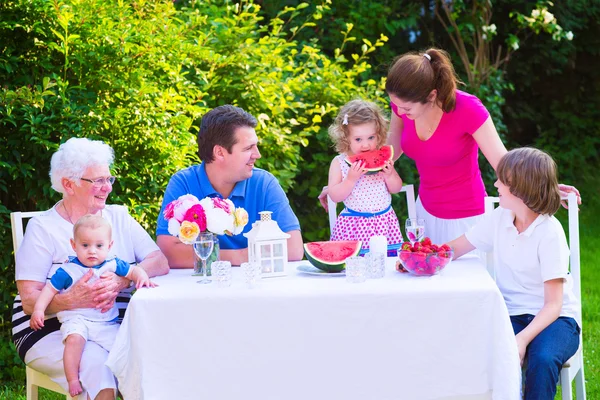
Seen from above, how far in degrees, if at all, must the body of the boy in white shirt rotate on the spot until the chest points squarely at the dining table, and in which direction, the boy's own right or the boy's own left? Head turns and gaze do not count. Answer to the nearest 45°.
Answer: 0° — they already face it

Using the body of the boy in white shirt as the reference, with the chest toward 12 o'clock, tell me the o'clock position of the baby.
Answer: The baby is roughly at 1 o'clock from the boy in white shirt.

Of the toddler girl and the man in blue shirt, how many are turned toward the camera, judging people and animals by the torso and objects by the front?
2

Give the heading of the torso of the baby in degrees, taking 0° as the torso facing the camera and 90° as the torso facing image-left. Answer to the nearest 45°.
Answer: approximately 0°

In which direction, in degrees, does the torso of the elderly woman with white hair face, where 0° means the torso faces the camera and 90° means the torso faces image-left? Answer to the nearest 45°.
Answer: approximately 315°

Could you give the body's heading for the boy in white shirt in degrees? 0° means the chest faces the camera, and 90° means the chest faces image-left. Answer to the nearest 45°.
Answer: approximately 45°

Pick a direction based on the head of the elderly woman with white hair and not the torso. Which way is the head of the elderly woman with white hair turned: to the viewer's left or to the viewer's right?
to the viewer's right

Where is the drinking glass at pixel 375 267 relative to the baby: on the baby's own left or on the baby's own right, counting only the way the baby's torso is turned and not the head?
on the baby's own left

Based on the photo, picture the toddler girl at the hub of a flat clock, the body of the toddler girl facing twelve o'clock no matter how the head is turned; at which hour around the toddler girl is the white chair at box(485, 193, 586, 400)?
The white chair is roughly at 10 o'clock from the toddler girl.

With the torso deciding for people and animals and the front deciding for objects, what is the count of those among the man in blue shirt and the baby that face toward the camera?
2

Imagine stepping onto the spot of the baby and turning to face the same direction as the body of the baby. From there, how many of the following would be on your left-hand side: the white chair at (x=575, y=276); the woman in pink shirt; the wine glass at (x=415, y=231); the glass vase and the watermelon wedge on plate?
5
